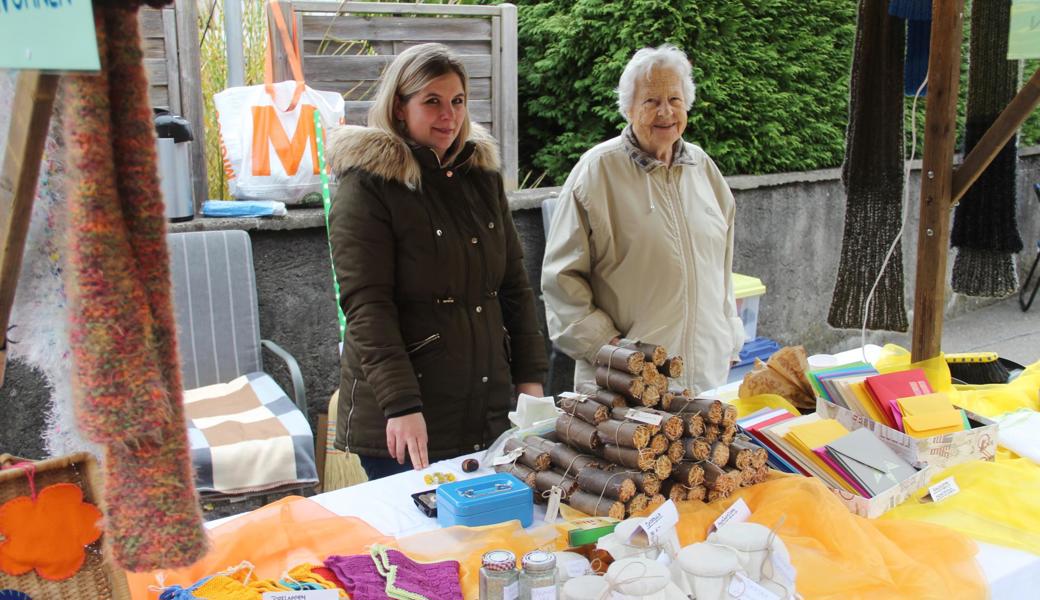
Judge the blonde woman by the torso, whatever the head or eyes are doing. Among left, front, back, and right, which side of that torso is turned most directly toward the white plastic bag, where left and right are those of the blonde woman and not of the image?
back

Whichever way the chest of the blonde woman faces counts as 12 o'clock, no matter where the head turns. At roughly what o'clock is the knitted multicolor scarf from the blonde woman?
The knitted multicolor scarf is roughly at 2 o'clock from the blonde woman.

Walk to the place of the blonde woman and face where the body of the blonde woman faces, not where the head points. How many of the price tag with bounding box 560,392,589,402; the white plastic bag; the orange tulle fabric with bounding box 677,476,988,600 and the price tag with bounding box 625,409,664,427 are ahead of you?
3

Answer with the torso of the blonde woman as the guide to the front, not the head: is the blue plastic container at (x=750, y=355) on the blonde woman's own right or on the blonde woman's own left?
on the blonde woman's own left

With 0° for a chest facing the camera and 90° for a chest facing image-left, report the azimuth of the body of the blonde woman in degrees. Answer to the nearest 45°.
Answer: approximately 315°

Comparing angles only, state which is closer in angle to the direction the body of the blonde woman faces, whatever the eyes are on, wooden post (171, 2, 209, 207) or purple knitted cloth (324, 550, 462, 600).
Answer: the purple knitted cloth

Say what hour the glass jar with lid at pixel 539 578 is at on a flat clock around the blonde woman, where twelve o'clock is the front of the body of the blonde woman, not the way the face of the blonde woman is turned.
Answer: The glass jar with lid is roughly at 1 o'clock from the blonde woman.

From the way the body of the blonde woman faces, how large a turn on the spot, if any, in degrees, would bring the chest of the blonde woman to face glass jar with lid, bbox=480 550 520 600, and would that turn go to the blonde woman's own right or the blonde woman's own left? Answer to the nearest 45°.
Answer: approximately 45° to the blonde woman's own right
